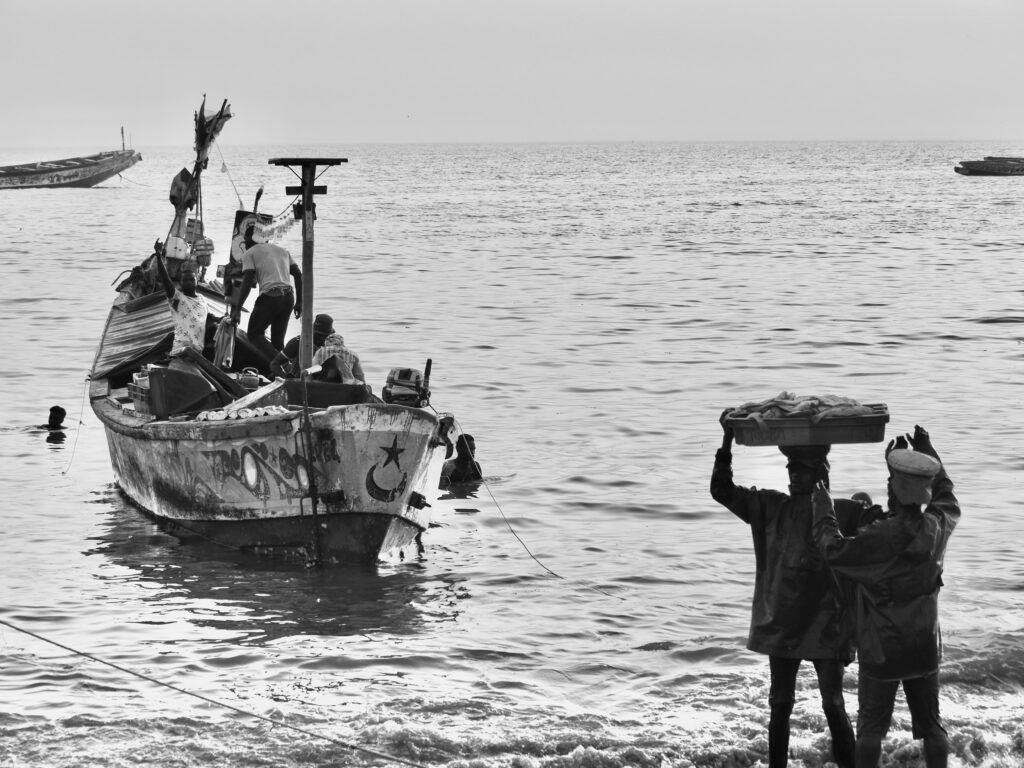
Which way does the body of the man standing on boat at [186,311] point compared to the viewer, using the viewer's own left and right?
facing the viewer

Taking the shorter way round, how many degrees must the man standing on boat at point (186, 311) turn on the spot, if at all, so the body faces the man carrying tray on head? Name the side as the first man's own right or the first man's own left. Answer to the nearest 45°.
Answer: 0° — they already face them

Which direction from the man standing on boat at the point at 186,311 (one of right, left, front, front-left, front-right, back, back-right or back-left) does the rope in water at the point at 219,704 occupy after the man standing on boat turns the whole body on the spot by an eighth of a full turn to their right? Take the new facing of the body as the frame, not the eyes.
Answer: front-left

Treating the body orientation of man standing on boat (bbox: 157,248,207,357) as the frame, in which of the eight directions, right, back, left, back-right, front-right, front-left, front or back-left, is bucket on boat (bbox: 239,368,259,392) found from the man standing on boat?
front

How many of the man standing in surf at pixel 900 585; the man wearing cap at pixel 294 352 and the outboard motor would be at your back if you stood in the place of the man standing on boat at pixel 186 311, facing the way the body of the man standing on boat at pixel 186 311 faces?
0

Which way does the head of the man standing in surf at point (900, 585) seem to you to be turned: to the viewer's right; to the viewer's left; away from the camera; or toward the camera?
away from the camera
